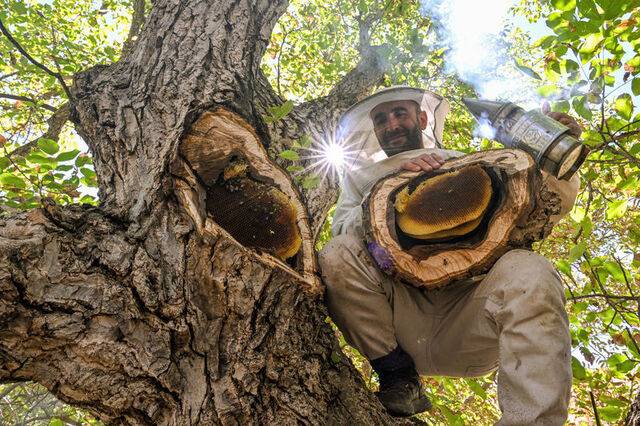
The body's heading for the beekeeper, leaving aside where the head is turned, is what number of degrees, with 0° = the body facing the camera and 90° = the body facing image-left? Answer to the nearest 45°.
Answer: approximately 0°

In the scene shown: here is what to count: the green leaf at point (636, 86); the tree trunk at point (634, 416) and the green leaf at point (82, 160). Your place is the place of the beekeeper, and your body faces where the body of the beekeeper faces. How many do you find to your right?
1

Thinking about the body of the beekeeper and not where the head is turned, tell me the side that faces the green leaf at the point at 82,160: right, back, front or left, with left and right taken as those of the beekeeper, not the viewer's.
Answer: right

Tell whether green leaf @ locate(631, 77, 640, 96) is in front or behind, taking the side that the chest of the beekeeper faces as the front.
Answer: behind

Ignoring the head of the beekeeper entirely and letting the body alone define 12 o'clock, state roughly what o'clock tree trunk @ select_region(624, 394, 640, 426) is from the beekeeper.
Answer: The tree trunk is roughly at 9 o'clock from the beekeeper.

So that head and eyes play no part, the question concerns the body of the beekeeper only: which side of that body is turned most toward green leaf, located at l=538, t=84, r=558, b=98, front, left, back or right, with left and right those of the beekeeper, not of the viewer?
back
